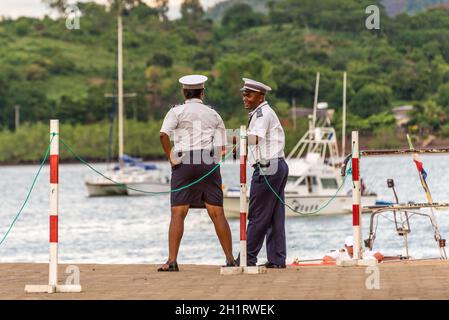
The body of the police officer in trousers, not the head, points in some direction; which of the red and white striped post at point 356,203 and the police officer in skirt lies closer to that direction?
the police officer in skirt

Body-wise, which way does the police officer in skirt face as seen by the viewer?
away from the camera

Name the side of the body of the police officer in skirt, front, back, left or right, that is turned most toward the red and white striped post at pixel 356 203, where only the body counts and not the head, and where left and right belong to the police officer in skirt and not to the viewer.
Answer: right

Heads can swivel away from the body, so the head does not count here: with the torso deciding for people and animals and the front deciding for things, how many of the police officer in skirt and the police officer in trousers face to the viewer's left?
1

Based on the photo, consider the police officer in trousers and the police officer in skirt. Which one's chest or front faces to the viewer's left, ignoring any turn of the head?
the police officer in trousers

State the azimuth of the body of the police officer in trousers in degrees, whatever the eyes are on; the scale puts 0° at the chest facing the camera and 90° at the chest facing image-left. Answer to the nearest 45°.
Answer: approximately 90°

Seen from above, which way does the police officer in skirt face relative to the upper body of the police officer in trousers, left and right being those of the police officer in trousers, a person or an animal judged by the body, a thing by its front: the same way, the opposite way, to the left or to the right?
to the right
